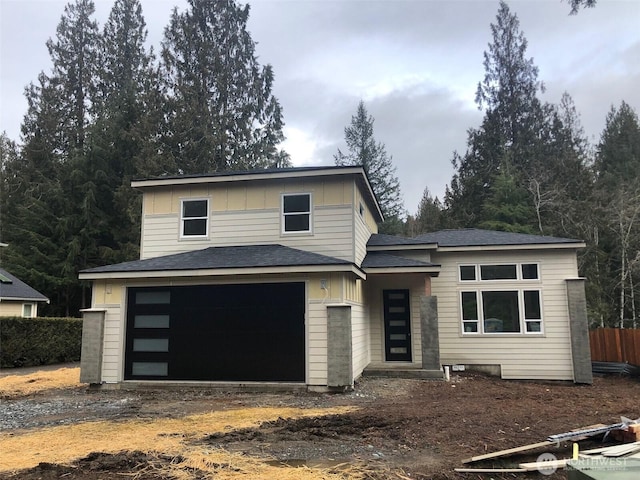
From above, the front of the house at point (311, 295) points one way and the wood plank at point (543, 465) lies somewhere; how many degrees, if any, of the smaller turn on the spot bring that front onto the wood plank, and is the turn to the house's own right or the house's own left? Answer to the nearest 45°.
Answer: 0° — it already faces it

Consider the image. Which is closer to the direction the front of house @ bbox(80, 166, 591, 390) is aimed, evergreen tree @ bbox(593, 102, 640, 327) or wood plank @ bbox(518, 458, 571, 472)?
the wood plank

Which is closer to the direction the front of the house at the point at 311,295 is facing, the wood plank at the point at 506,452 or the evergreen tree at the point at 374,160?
the wood plank

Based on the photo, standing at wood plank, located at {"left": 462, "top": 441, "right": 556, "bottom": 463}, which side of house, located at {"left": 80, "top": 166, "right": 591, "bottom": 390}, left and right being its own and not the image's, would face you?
front

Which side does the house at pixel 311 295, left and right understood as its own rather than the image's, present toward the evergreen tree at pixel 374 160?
back

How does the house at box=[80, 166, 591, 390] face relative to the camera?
toward the camera

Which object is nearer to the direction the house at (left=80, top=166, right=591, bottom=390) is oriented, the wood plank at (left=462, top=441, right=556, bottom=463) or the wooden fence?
the wood plank

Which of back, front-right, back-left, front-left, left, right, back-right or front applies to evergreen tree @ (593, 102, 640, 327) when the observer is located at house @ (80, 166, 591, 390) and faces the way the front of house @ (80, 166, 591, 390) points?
back-left

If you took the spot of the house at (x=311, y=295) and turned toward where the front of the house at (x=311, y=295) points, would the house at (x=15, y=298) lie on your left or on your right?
on your right

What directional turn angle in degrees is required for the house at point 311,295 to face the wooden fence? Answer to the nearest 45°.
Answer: approximately 90° to its left

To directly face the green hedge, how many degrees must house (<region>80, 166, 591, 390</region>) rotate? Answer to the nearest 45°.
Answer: approximately 135° to its right
